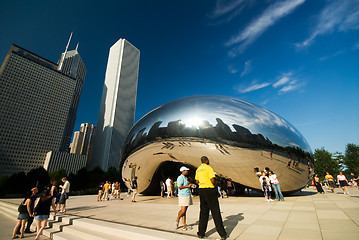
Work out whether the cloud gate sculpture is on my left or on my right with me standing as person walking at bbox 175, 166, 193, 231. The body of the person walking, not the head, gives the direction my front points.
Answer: on my left

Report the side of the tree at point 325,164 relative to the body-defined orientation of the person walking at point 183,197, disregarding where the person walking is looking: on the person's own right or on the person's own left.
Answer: on the person's own left
